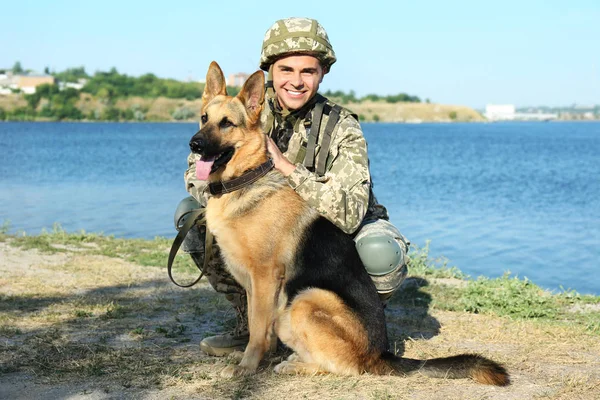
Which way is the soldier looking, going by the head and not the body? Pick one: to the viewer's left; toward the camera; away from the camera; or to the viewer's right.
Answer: toward the camera

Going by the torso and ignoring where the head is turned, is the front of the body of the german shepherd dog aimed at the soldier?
no

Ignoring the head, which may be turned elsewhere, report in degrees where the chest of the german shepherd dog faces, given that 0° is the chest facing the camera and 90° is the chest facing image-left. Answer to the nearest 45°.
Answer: approximately 90°

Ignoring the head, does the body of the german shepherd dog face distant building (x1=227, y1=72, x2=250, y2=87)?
no
